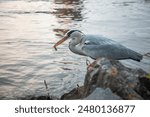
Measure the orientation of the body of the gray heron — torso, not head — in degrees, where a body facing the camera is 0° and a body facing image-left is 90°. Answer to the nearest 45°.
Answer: approximately 90°
